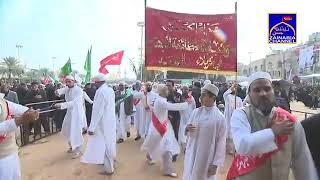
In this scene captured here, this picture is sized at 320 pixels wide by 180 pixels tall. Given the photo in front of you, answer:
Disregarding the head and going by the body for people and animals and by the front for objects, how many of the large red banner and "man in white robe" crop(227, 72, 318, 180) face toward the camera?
2

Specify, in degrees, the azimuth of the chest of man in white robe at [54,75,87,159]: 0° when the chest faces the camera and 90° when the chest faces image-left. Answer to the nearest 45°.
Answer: approximately 45°

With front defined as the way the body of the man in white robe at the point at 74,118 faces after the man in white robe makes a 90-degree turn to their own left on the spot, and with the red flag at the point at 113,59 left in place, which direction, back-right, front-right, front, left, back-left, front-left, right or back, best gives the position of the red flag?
left

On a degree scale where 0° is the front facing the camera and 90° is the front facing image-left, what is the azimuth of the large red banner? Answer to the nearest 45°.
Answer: approximately 0°

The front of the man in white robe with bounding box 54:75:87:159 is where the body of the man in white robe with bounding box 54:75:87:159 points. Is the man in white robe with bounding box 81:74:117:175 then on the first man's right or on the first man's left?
on the first man's left

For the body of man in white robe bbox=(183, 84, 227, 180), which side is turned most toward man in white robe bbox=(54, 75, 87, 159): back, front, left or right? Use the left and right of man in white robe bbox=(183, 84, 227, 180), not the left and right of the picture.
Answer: right

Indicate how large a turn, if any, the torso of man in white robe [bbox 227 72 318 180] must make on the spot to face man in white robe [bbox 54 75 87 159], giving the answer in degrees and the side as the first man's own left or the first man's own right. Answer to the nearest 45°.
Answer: approximately 135° to the first man's own right

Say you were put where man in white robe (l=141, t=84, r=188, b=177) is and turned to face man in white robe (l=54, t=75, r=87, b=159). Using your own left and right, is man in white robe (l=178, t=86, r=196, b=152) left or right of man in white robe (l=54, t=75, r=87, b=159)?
right

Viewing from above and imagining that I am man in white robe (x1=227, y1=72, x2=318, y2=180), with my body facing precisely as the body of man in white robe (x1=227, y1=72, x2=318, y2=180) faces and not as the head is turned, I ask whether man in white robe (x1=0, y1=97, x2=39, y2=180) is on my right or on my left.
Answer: on my right
